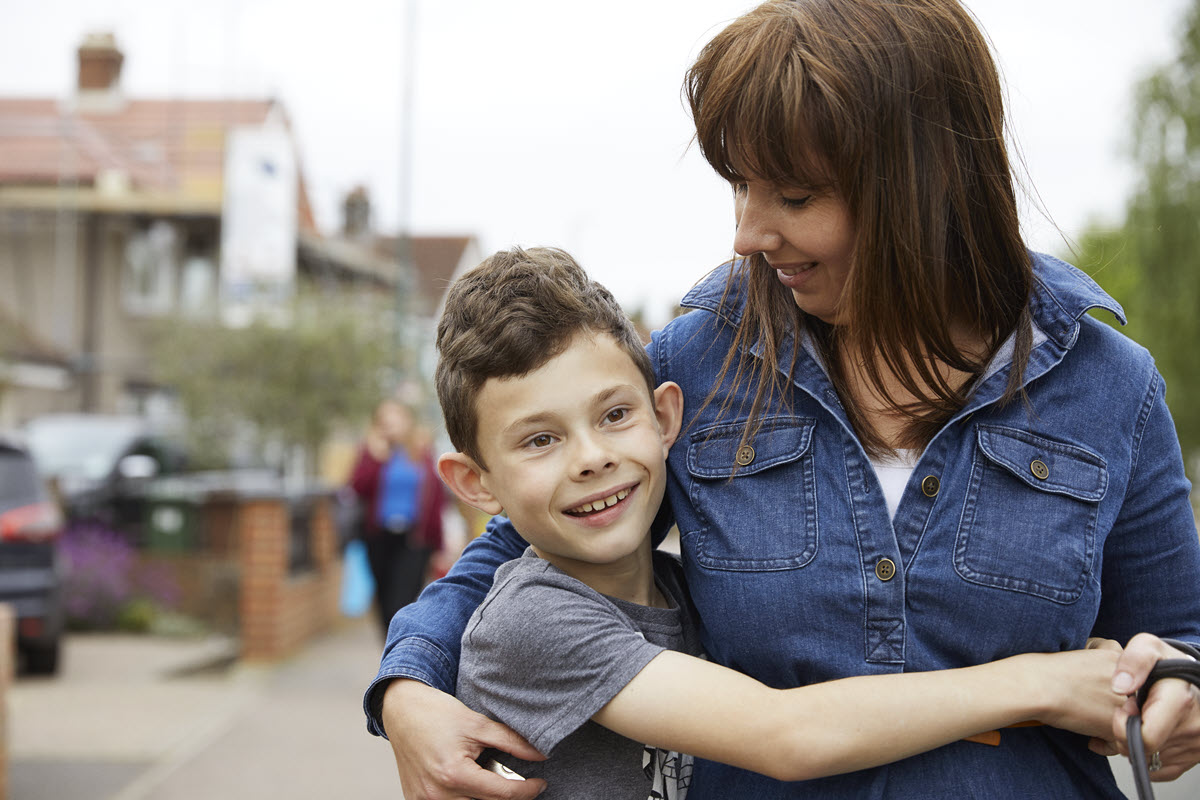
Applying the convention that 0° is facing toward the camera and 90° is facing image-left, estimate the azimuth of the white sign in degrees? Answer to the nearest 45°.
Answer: approximately 0°

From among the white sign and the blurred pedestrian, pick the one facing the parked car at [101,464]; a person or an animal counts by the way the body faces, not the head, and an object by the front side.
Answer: the white sign

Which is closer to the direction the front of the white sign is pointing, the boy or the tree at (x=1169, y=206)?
the boy

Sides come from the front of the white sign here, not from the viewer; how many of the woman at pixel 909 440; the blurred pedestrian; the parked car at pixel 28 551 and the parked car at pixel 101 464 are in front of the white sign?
4

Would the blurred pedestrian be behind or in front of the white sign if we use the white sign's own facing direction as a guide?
in front

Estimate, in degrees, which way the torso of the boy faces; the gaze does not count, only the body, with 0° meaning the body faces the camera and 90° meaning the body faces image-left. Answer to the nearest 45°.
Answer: approximately 315°

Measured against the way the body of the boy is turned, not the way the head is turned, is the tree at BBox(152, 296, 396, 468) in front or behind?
behind
